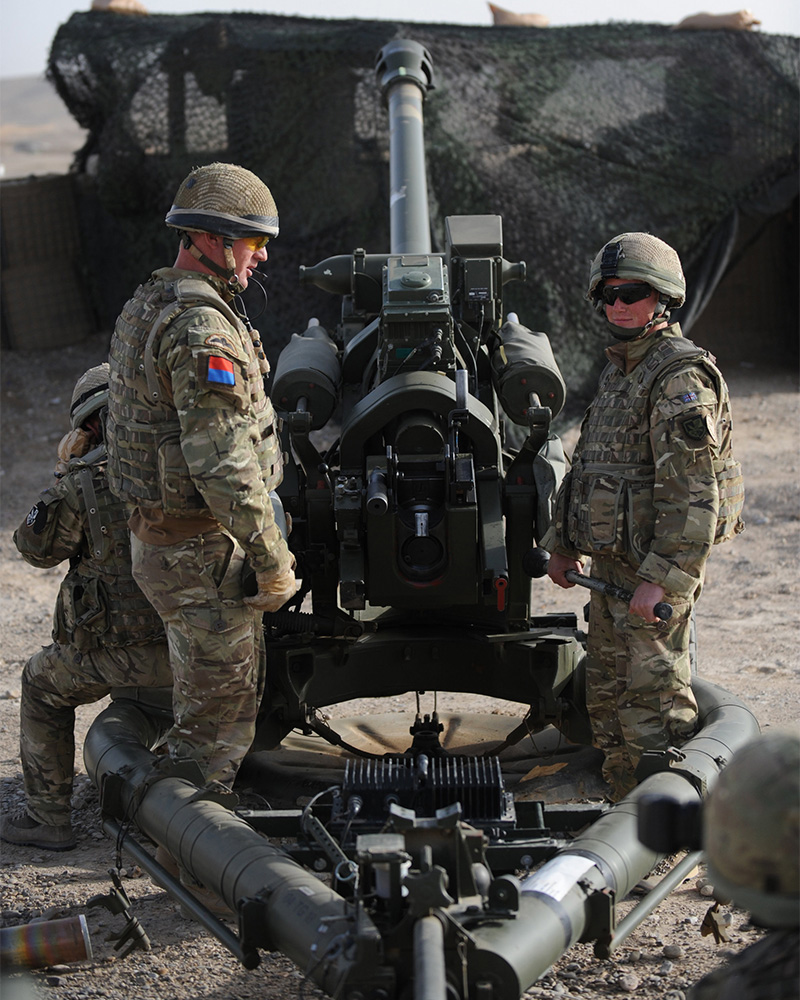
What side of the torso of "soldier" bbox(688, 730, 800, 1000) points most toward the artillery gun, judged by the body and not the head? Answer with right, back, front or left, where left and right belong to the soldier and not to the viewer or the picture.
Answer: front

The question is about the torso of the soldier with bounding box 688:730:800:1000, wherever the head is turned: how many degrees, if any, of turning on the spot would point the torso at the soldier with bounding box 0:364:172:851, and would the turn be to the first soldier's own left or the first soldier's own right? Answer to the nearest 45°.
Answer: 0° — they already face them

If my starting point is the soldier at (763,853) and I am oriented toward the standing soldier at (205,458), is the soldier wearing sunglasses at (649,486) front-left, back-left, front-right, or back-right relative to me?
front-right

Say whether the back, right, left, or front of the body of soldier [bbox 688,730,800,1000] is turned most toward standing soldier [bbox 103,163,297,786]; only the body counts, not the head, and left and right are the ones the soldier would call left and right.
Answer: front

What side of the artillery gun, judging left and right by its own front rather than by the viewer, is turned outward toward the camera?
back

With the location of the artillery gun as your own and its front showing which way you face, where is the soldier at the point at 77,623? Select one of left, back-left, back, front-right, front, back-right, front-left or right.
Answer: left

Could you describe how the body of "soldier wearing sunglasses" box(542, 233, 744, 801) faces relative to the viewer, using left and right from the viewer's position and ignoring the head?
facing the viewer and to the left of the viewer

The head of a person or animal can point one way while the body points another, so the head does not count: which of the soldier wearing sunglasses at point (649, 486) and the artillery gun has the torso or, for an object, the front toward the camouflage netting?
the artillery gun

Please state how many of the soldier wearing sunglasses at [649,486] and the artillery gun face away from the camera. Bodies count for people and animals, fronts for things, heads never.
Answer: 1

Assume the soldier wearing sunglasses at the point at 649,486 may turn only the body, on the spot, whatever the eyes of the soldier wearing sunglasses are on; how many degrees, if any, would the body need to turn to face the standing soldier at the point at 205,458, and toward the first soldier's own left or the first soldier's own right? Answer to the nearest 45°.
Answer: approximately 45° to the first soldier's own right

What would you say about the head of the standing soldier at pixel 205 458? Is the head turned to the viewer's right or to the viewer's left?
to the viewer's right

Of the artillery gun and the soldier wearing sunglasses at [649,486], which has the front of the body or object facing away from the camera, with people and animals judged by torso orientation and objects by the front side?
the artillery gun

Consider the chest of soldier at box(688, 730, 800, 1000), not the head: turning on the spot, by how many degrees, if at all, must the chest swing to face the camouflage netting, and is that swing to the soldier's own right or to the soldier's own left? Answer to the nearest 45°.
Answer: approximately 45° to the soldier's own right

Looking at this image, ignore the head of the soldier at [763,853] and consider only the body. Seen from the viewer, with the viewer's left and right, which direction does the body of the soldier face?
facing away from the viewer and to the left of the viewer
